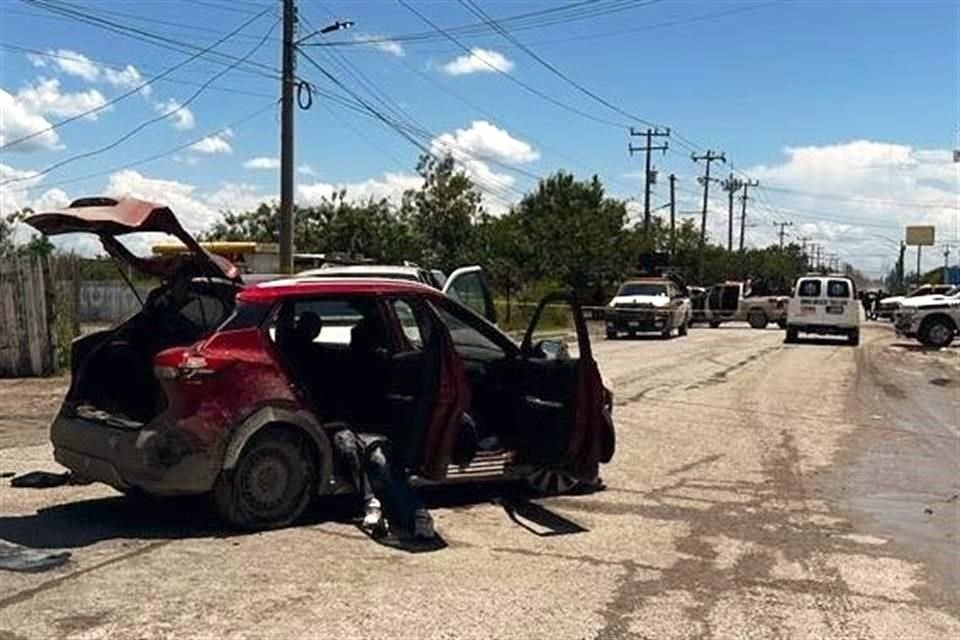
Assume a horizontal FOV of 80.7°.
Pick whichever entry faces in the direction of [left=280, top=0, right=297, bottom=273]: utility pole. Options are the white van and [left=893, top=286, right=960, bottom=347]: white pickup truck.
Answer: the white pickup truck

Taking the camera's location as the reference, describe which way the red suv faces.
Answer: facing away from the viewer and to the right of the viewer

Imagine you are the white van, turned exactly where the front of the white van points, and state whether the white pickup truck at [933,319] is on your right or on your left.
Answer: on your right

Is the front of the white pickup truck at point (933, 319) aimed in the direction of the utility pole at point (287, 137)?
yes

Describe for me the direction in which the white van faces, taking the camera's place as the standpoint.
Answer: facing away from the viewer

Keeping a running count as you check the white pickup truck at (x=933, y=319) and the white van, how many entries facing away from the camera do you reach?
1

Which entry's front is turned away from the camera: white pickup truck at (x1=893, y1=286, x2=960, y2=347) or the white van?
the white van

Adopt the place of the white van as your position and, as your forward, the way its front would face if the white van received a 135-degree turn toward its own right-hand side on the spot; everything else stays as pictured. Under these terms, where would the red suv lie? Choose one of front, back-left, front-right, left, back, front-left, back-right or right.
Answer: front-right

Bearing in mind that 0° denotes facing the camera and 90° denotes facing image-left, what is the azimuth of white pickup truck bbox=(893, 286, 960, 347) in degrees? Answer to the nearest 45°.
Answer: approximately 45°
